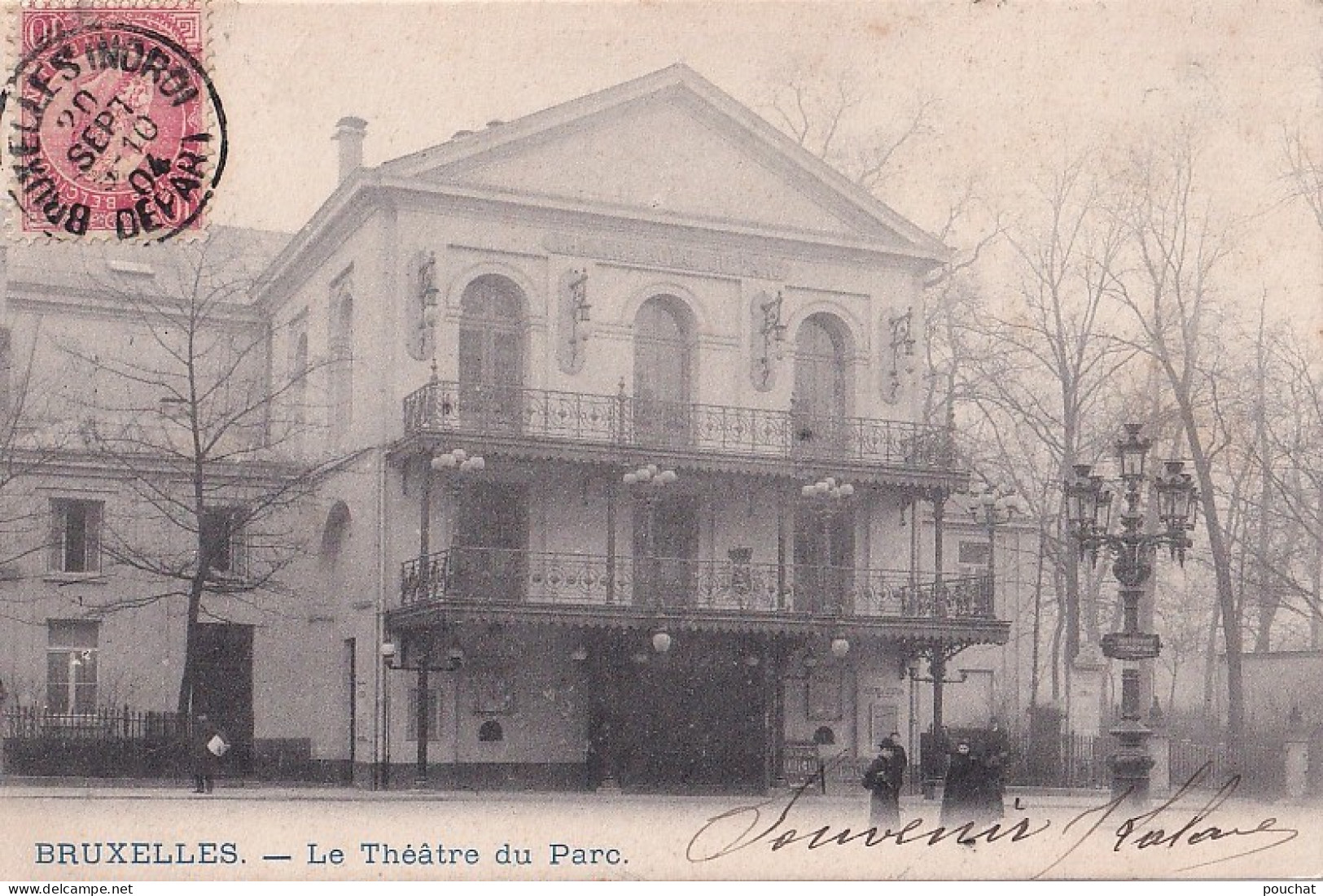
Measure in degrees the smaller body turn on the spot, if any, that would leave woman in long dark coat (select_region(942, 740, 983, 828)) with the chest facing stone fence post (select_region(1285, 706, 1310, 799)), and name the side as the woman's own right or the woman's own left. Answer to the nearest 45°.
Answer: approximately 135° to the woman's own left

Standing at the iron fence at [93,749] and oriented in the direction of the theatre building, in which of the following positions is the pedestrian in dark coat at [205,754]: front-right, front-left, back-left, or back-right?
front-right

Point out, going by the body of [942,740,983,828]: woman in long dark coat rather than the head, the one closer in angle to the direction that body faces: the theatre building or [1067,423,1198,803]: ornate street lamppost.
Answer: the ornate street lamppost

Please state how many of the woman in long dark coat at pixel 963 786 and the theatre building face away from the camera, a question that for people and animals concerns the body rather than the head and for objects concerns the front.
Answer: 0

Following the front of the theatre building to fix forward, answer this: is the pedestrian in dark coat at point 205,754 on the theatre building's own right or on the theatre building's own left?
on the theatre building's own right

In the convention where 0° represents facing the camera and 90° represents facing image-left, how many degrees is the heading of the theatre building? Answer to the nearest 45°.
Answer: approximately 315°

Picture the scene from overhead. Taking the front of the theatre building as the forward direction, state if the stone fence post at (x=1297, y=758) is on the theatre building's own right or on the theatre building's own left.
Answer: on the theatre building's own left

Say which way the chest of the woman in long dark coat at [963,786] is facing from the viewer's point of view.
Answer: toward the camera

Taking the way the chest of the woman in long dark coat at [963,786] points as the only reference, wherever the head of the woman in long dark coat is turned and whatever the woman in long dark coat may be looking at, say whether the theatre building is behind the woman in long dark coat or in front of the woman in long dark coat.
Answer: behind
